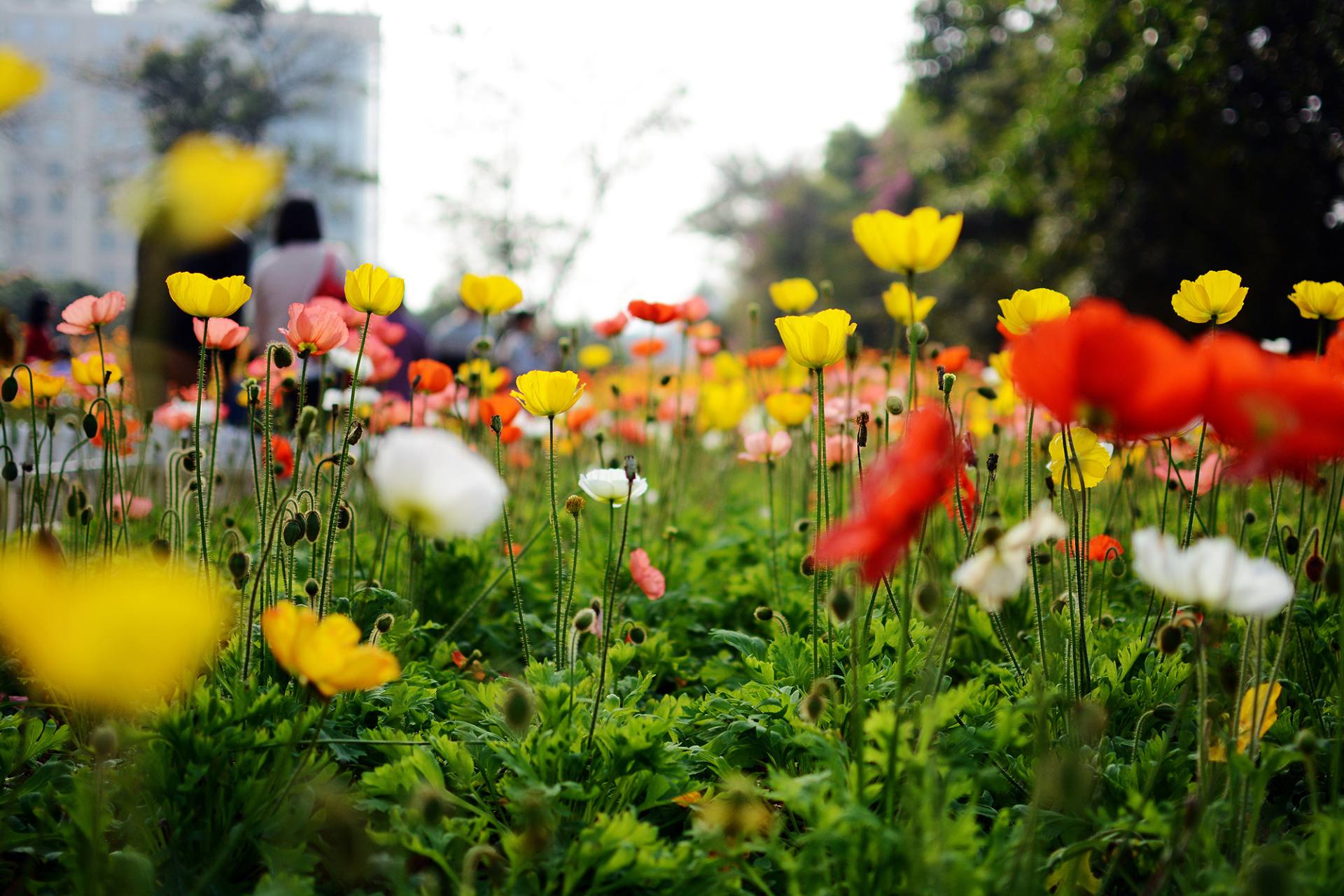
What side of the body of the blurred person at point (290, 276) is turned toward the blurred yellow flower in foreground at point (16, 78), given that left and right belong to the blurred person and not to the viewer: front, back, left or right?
back

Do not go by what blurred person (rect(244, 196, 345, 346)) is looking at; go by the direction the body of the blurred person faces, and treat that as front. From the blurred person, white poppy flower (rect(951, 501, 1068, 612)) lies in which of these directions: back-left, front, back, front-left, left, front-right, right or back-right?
back

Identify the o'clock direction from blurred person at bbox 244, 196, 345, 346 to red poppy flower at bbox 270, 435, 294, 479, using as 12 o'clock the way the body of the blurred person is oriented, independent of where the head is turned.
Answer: The red poppy flower is roughly at 6 o'clock from the blurred person.

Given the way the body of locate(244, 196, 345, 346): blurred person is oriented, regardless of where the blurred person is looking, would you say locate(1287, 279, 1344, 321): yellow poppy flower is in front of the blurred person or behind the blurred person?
behind

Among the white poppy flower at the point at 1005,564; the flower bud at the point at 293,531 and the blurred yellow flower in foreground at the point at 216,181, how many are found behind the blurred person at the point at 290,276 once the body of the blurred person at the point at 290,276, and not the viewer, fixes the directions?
3

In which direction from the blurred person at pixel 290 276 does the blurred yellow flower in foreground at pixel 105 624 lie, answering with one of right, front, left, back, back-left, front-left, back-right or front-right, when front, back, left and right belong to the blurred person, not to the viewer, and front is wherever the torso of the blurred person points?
back

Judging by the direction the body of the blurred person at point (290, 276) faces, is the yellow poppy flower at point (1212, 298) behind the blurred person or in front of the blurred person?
behind

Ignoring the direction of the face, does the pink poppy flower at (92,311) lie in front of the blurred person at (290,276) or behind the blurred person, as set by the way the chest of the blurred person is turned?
behind

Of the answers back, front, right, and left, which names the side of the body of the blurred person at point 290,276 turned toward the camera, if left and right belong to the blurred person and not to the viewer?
back

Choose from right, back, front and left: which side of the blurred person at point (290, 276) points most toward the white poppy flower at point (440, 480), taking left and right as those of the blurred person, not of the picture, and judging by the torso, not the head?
back

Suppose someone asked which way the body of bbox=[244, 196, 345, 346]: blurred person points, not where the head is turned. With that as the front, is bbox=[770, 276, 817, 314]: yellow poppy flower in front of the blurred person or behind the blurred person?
behind

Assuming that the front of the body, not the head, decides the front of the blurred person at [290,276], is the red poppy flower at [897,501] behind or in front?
behind
